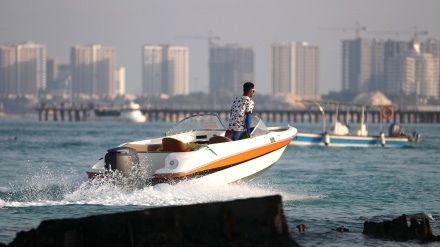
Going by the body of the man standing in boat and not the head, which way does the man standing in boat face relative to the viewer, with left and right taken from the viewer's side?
facing away from the viewer and to the right of the viewer

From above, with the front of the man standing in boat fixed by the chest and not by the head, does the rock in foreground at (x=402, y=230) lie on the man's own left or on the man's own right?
on the man's own right

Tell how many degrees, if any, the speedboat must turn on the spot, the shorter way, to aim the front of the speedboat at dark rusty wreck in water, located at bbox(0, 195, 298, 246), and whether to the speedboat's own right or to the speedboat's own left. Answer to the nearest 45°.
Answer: approximately 135° to the speedboat's own right

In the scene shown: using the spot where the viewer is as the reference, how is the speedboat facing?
facing away from the viewer and to the right of the viewer

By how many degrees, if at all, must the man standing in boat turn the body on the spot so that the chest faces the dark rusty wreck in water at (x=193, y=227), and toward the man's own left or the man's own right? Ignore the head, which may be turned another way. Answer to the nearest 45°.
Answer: approximately 135° to the man's own right

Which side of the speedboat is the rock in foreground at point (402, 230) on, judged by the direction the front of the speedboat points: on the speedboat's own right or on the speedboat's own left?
on the speedboat's own right
